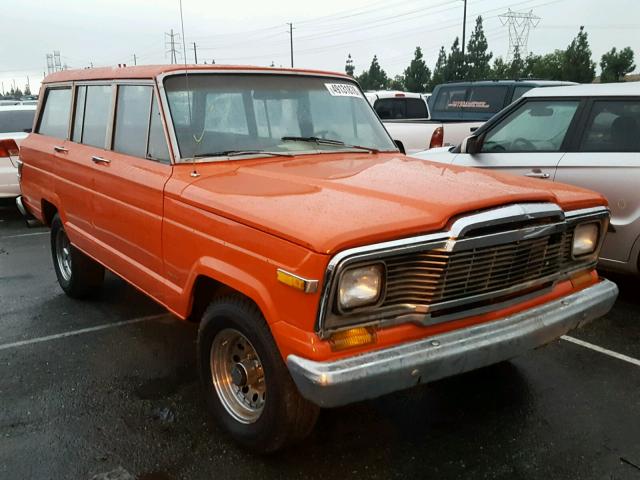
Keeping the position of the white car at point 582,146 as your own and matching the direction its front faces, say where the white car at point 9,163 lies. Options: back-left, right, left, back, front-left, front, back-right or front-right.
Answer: front

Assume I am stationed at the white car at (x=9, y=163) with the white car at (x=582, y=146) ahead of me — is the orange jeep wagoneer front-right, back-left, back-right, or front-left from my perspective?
front-right

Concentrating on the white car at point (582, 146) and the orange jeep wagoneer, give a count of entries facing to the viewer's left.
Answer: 1

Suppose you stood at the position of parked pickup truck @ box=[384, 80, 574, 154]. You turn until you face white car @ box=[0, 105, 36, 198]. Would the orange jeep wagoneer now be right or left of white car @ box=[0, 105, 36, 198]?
left

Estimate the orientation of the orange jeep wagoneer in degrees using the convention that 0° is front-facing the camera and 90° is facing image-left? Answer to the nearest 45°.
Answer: approximately 315°

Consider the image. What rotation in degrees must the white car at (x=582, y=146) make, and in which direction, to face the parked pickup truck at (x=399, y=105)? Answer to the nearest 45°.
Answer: approximately 45° to its right

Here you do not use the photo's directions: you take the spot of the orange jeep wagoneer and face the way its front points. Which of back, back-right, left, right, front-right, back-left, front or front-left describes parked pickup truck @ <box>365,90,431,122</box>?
back-left

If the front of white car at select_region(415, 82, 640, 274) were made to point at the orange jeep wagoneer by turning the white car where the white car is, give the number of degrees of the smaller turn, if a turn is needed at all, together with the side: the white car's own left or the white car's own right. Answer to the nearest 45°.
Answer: approximately 45° to the white car's own left

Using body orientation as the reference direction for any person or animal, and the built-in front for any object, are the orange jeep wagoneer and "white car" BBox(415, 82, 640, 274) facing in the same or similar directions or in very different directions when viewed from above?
very different directions

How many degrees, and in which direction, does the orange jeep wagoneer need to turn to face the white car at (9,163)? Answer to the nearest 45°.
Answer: approximately 180°

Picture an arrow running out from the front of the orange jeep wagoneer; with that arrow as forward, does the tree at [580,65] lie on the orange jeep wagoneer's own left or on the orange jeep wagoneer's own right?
on the orange jeep wagoneer's own left

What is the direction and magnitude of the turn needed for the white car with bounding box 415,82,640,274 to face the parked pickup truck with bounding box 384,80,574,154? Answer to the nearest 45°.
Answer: approximately 90° to its right

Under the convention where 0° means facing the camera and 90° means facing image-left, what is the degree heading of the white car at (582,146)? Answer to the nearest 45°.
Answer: approximately 90°
